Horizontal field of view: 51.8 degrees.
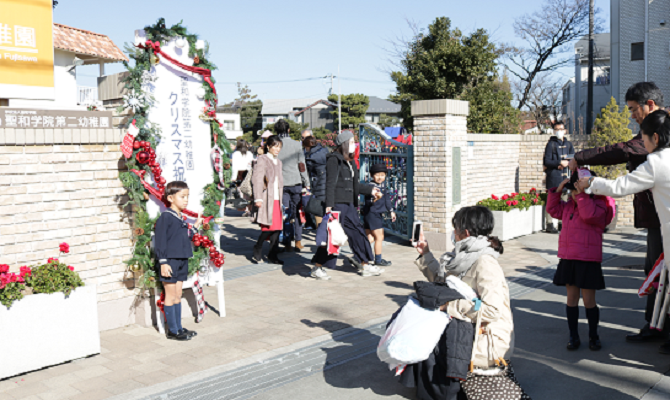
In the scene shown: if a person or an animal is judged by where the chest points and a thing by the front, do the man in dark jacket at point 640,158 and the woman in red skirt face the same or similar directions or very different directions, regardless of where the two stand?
very different directions

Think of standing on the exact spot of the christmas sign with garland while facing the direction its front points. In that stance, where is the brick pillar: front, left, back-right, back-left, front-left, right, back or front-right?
left

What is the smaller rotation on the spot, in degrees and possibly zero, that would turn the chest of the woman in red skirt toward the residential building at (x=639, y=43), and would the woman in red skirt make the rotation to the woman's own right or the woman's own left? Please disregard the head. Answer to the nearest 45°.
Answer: approximately 90° to the woman's own left

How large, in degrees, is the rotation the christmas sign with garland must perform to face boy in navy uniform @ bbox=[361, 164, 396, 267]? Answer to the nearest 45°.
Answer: approximately 90° to its left

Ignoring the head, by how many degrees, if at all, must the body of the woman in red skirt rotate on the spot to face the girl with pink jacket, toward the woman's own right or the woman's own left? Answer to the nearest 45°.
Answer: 0° — they already face them

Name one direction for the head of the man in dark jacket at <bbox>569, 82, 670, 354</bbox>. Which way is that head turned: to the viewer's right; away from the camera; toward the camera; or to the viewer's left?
to the viewer's left

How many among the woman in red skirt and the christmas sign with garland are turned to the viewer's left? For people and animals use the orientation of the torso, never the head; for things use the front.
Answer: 0

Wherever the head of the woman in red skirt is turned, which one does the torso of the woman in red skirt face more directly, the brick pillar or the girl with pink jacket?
the girl with pink jacket

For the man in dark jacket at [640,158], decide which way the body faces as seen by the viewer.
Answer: to the viewer's left

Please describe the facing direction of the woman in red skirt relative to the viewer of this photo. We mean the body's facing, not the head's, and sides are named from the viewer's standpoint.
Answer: facing the viewer and to the right of the viewer

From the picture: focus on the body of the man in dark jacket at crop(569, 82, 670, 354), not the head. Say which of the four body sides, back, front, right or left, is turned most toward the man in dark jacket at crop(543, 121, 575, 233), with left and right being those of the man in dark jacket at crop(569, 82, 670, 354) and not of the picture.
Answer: right

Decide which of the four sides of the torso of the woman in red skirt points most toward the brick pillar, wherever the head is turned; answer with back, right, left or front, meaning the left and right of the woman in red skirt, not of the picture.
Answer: left

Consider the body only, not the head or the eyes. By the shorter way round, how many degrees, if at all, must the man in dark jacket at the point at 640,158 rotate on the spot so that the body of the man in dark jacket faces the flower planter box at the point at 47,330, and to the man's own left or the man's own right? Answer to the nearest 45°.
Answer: approximately 45° to the man's own left

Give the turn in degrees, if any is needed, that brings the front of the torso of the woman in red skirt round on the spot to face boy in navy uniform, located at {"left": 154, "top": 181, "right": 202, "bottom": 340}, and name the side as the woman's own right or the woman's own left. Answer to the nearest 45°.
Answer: approximately 45° to the woman's own right
